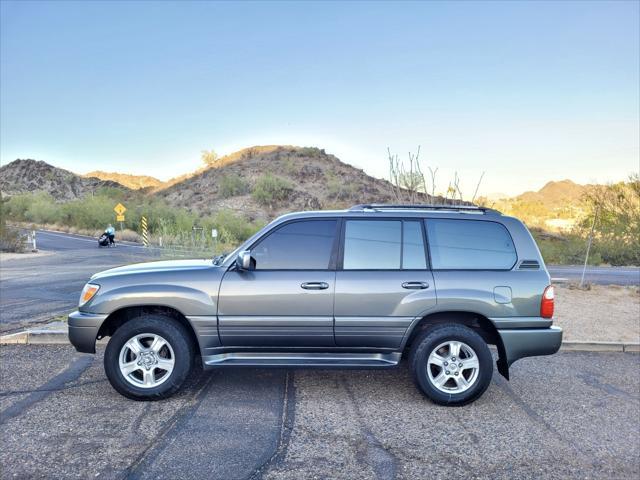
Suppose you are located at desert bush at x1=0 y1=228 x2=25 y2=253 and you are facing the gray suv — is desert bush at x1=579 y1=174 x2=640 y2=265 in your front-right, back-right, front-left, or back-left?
front-left

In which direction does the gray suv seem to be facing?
to the viewer's left

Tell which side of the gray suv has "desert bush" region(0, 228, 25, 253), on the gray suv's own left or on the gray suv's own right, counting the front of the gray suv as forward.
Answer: on the gray suv's own right

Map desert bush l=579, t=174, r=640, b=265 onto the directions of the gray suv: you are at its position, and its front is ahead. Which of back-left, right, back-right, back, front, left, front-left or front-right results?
back-right

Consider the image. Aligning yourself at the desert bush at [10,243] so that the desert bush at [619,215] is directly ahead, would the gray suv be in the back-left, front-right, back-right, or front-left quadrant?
front-right

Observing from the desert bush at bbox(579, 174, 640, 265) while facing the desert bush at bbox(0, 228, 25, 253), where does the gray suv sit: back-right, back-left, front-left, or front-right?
front-left
